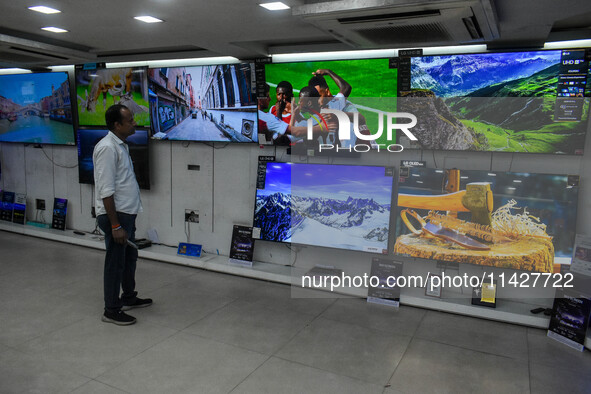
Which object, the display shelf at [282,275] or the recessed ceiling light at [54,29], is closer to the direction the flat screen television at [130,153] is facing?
the recessed ceiling light

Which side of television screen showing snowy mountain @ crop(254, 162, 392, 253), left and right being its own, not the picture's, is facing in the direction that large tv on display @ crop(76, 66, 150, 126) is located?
right

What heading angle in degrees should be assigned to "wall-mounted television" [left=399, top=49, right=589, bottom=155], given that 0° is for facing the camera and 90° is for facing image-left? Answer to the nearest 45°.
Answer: approximately 0°

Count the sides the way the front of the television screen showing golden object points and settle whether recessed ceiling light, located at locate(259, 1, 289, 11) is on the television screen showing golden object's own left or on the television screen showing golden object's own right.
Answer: on the television screen showing golden object's own right

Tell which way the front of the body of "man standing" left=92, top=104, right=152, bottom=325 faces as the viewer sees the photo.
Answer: to the viewer's right

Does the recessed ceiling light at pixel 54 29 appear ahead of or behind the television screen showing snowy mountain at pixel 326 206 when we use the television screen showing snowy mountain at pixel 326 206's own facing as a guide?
ahead

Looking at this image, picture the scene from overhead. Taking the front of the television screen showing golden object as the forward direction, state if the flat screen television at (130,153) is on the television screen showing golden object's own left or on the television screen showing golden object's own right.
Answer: on the television screen showing golden object's own right

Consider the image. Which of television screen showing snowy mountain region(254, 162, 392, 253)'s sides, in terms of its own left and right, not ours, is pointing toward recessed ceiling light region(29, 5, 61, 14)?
front

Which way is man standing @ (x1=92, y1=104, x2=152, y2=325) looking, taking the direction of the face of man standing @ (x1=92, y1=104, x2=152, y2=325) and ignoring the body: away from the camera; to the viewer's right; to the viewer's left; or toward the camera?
to the viewer's right

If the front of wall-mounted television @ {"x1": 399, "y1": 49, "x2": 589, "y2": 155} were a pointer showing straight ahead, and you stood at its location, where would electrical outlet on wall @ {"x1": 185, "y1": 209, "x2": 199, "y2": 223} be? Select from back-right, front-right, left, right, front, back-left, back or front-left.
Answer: right

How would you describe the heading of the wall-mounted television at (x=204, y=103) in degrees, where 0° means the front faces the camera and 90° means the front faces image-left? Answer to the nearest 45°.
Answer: approximately 45°
